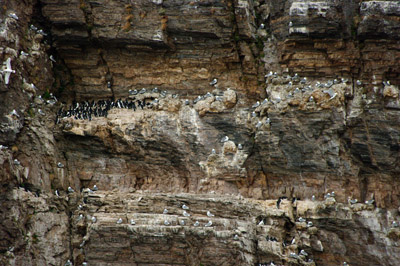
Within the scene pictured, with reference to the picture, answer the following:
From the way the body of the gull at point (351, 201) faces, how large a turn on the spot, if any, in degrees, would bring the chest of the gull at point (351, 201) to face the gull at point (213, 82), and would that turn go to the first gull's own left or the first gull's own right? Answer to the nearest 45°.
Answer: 0° — it already faces it

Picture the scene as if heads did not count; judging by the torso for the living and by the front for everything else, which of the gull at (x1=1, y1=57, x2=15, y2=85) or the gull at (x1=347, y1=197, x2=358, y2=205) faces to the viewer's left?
the gull at (x1=347, y1=197, x2=358, y2=205)

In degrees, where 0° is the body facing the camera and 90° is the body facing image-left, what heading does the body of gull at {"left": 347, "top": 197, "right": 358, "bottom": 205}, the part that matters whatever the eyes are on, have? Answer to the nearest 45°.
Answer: approximately 90°

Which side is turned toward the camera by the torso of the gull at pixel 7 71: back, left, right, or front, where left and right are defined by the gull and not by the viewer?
right

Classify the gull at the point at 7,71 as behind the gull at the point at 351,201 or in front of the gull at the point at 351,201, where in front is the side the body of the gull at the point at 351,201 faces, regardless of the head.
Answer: in front
